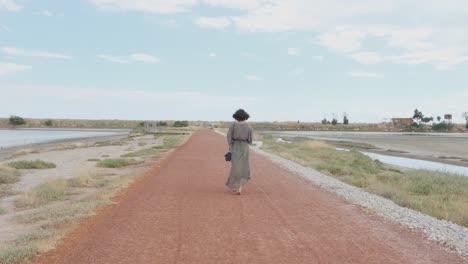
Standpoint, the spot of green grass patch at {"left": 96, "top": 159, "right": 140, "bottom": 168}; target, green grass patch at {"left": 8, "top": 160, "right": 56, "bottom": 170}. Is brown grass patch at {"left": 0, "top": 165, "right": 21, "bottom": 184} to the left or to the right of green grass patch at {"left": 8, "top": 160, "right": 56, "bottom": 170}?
left

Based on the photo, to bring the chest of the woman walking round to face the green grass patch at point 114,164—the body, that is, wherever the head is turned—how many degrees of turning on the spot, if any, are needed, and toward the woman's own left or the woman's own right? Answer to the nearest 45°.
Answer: approximately 45° to the woman's own left

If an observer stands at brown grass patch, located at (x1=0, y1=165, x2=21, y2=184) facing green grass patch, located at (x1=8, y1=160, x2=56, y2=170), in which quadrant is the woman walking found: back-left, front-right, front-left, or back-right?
back-right

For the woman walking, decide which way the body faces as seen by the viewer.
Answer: away from the camera

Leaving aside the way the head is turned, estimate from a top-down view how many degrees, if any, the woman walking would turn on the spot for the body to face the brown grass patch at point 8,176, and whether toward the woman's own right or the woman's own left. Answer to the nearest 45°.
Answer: approximately 45° to the woman's own left

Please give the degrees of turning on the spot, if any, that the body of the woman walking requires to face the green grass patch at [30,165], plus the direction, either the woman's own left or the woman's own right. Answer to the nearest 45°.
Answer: approximately 45° to the woman's own left
